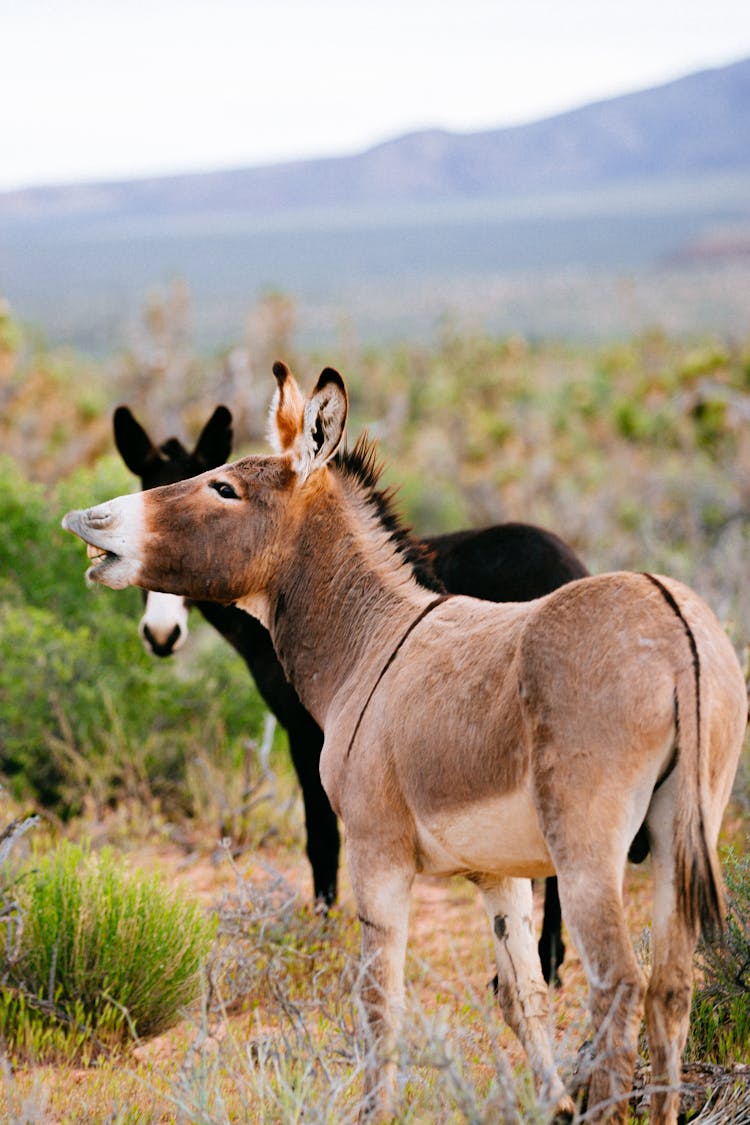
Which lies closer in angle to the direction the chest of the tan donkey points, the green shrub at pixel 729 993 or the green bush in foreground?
the green bush in foreground

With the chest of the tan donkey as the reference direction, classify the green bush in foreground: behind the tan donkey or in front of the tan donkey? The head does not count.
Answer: in front

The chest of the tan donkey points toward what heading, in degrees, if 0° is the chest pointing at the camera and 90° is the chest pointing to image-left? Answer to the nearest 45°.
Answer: approximately 135°

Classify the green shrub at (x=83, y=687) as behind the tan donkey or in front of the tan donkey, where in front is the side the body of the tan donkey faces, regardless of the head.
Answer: in front
